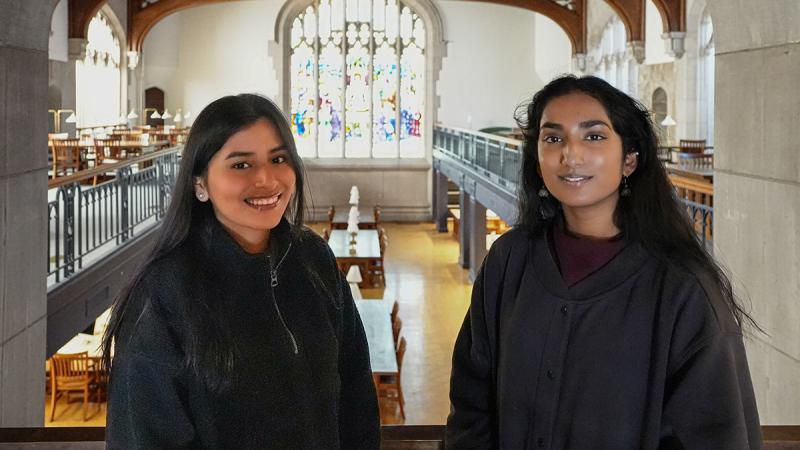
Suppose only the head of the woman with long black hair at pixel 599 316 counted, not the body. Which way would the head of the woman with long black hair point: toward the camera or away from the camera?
toward the camera

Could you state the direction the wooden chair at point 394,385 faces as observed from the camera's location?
facing to the left of the viewer

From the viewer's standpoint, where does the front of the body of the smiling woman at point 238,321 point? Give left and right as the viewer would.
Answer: facing the viewer and to the right of the viewer

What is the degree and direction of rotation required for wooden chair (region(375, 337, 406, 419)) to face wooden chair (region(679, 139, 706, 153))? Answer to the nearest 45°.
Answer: approximately 135° to its right

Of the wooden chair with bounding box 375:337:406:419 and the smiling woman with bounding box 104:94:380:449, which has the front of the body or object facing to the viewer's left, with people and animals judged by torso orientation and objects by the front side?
the wooden chair

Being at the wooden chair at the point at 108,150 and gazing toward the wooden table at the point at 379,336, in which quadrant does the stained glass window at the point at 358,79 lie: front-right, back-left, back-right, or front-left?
back-left

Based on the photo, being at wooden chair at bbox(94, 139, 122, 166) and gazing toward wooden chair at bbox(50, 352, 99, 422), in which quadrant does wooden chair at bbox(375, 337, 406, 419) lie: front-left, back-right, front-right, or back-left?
front-left

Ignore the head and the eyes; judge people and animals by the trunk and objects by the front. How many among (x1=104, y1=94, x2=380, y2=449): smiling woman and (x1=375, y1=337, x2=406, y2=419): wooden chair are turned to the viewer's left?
1

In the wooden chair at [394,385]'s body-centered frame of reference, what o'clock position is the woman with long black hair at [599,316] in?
The woman with long black hair is roughly at 9 o'clock from the wooden chair.

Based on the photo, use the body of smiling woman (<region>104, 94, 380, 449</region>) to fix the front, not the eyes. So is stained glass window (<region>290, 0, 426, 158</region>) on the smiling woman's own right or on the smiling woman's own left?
on the smiling woman's own left

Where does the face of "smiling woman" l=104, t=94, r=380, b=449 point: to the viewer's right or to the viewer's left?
to the viewer's right

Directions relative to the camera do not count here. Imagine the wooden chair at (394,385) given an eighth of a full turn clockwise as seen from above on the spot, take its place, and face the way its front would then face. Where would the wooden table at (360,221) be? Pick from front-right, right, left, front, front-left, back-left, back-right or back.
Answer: front-right

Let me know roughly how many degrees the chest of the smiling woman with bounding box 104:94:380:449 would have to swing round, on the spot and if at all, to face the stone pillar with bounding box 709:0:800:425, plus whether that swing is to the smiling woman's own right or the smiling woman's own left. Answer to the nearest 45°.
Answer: approximately 90° to the smiling woman's own left
